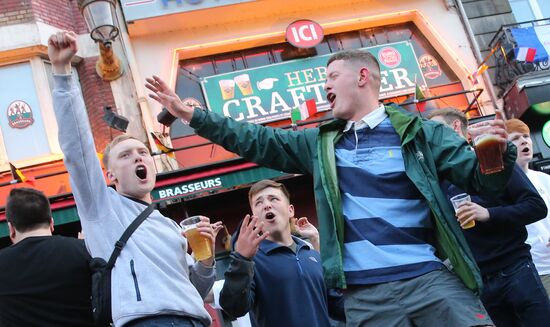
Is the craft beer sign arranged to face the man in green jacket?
yes

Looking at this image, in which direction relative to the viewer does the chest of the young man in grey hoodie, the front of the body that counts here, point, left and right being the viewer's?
facing the viewer and to the right of the viewer

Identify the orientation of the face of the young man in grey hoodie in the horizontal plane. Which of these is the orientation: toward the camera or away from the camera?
toward the camera

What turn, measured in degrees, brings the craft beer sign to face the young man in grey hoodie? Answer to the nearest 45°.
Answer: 0° — it already faces them

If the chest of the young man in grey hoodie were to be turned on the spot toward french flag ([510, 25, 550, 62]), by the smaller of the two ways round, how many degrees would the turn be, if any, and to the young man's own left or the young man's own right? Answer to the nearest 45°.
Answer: approximately 90° to the young man's own left

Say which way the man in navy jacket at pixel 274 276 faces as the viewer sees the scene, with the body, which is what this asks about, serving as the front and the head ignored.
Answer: toward the camera

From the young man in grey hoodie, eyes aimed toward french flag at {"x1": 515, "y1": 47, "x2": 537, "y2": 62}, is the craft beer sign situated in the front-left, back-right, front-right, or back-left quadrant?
front-left

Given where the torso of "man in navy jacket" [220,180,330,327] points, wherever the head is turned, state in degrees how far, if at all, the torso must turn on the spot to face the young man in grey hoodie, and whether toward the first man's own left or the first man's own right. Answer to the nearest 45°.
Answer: approximately 45° to the first man's own right

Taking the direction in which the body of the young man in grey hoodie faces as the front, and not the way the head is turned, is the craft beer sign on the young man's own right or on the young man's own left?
on the young man's own left

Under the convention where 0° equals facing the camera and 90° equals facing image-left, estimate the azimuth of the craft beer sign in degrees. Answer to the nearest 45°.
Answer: approximately 0°

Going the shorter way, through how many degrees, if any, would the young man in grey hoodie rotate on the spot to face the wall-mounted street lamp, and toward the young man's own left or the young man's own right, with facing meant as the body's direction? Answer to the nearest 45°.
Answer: approximately 135° to the young man's own left

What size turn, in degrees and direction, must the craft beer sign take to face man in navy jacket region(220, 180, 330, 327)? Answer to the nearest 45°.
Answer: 0° — it already faces them

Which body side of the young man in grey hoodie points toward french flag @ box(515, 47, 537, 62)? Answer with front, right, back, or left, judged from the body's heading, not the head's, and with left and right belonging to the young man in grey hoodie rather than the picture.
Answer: left

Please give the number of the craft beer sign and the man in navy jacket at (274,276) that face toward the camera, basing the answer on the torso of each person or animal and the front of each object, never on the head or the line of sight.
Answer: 2
